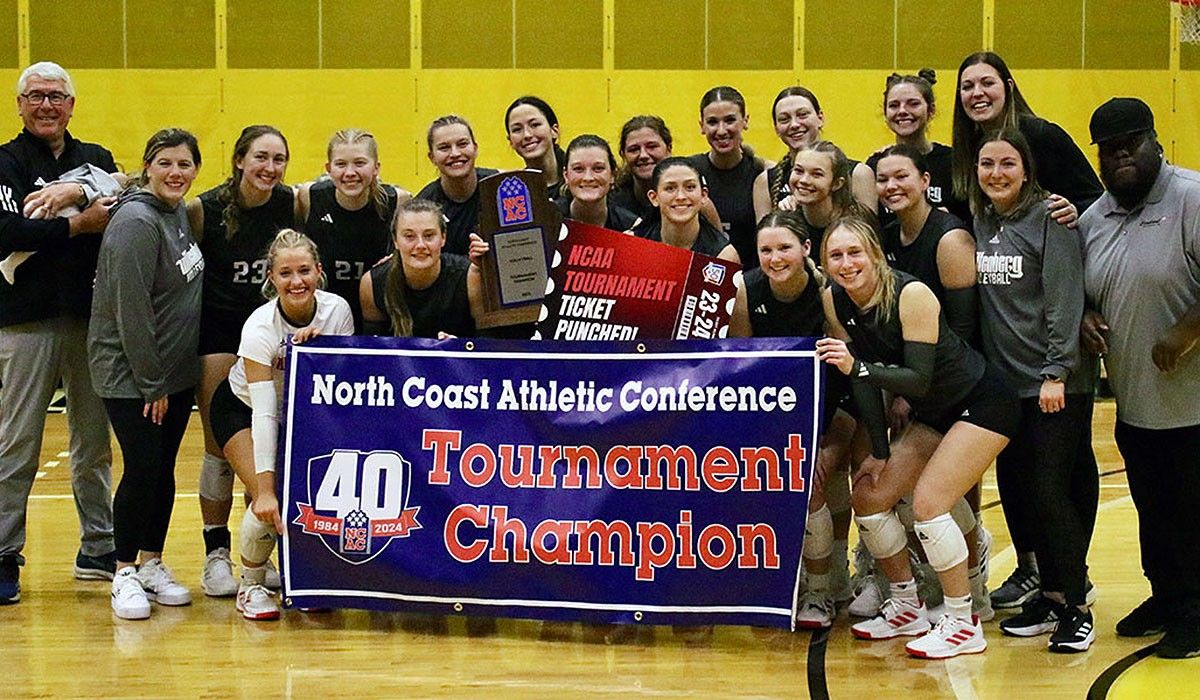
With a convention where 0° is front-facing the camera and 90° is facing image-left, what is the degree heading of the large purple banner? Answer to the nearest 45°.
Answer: approximately 0°

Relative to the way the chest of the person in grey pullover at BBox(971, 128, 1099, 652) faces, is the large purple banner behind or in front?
in front

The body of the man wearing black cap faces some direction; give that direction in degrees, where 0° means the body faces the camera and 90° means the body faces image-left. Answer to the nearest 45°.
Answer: approximately 45°

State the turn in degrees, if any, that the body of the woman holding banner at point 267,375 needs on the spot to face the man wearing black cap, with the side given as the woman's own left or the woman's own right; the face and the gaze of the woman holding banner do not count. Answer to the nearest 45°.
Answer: approximately 45° to the woman's own left

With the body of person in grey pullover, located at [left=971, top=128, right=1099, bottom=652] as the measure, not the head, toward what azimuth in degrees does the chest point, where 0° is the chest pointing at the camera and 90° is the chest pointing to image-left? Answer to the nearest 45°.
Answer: approximately 45°

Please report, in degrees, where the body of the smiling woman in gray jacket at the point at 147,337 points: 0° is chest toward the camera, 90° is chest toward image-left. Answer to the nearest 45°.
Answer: approximately 315°

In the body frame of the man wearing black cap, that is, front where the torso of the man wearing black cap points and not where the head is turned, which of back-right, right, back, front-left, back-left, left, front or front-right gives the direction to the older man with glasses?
front-right

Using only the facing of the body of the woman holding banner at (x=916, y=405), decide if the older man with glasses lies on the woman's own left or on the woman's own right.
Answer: on the woman's own right

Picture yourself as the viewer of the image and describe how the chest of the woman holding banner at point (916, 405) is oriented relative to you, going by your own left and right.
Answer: facing the viewer and to the left of the viewer

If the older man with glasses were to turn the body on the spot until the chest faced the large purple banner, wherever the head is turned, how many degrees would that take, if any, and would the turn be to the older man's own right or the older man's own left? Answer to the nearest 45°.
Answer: approximately 45° to the older man's own left

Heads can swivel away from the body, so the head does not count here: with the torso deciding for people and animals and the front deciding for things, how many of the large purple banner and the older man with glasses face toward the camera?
2
